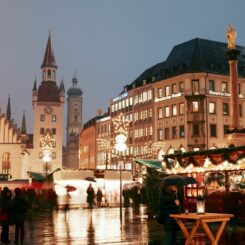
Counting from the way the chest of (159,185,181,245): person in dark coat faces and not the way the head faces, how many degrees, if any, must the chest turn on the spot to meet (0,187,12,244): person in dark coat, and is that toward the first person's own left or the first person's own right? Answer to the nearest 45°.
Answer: approximately 135° to the first person's own left

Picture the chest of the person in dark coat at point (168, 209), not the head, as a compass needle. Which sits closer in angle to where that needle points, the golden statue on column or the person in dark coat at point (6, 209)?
the golden statue on column

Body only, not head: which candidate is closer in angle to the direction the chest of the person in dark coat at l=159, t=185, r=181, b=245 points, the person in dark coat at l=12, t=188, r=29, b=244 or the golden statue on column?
the golden statue on column

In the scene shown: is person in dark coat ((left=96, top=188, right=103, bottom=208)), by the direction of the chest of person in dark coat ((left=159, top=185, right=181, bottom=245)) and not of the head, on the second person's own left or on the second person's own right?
on the second person's own left

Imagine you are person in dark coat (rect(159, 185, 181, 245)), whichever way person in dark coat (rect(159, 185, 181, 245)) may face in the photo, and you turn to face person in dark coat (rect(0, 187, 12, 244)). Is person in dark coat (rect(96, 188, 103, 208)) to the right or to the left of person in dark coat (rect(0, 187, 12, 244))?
right

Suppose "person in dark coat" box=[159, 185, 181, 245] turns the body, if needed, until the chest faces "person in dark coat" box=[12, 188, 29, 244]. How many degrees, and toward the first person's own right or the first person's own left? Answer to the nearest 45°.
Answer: approximately 135° to the first person's own left
